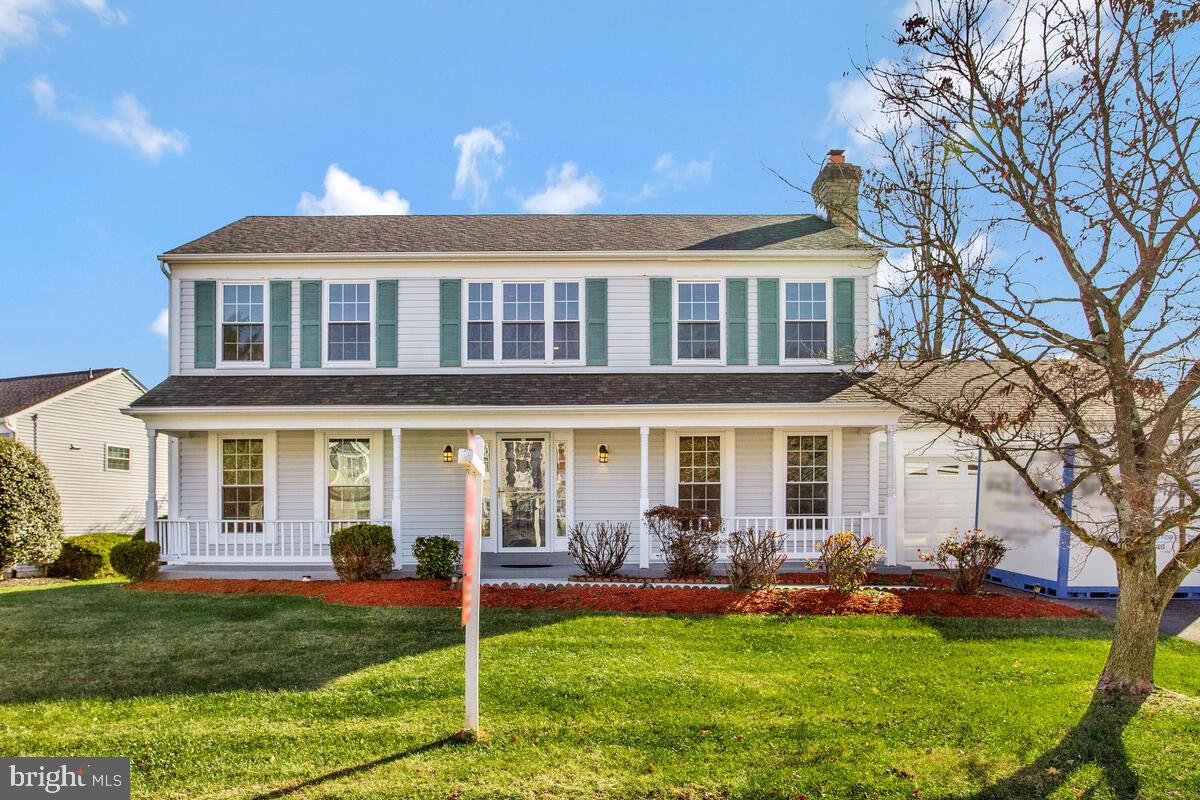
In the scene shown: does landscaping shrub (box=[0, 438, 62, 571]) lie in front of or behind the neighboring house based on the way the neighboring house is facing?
in front

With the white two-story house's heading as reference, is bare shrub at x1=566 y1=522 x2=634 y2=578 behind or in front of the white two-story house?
in front

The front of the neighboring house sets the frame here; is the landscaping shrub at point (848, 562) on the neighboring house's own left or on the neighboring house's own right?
on the neighboring house's own left

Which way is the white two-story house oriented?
toward the camera

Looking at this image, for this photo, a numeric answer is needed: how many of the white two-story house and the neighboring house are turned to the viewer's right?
0

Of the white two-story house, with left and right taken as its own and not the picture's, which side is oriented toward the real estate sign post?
front

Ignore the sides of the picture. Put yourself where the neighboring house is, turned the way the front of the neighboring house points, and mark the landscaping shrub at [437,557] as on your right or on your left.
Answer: on your left

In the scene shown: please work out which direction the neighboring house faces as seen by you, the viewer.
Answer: facing the viewer and to the left of the viewer

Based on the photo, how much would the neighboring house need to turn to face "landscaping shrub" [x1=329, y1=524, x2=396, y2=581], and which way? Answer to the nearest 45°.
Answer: approximately 45° to its left
